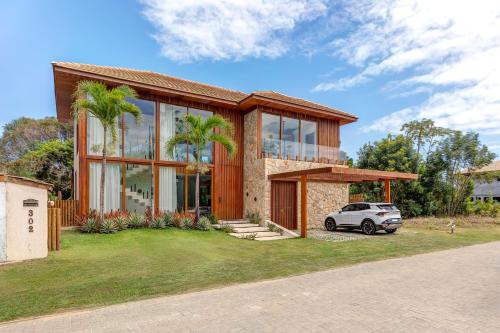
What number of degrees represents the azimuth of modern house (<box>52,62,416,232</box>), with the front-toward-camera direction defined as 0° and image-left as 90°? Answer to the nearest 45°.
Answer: approximately 315°

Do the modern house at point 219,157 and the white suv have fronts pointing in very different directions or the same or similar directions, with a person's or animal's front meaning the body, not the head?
very different directions

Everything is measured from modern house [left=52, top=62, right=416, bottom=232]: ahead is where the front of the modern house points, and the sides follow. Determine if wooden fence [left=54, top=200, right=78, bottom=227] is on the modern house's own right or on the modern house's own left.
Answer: on the modern house's own right
